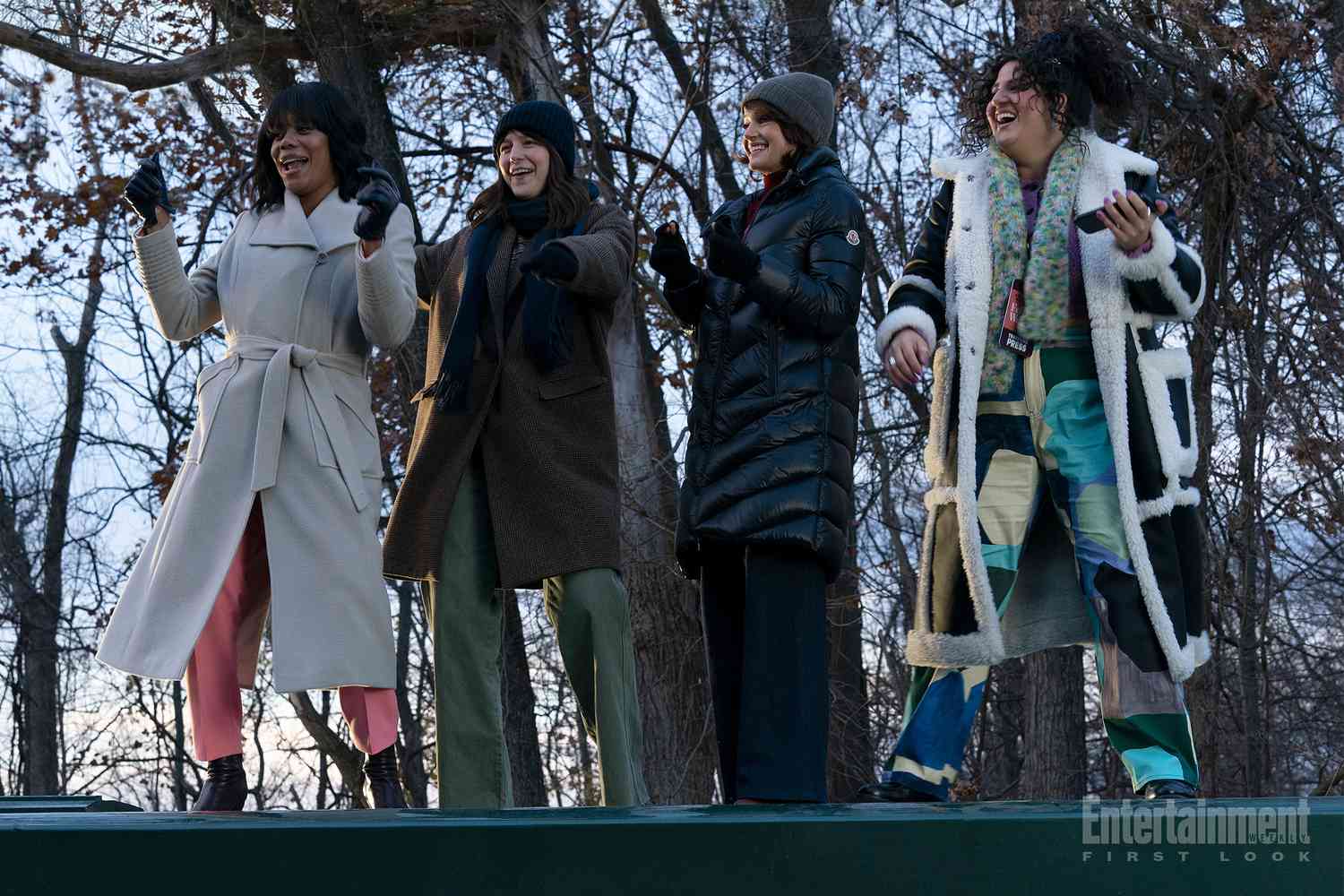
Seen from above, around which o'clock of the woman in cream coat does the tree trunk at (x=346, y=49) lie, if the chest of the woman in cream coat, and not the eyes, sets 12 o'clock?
The tree trunk is roughly at 6 o'clock from the woman in cream coat.

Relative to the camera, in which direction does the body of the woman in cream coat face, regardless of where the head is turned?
toward the camera

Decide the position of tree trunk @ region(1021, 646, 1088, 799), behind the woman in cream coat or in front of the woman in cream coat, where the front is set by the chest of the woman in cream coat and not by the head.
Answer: behind

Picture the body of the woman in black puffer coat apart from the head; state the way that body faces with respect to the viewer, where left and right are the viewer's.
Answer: facing the viewer and to the left of the viewer

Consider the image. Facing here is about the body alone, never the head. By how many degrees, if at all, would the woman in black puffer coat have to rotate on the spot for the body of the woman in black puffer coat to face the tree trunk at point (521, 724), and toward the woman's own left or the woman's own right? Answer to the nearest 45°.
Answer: approximately 135° to the woman's own right

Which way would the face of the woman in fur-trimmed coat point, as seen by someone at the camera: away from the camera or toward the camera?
toward the camera

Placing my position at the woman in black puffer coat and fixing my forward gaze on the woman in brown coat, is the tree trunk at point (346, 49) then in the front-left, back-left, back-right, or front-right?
front-right

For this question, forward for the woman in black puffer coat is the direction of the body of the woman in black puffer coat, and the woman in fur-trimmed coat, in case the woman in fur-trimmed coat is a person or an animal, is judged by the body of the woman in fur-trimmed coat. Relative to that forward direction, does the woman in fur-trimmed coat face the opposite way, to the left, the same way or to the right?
the same way

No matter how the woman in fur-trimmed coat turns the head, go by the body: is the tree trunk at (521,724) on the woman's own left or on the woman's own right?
on the woman's own right
